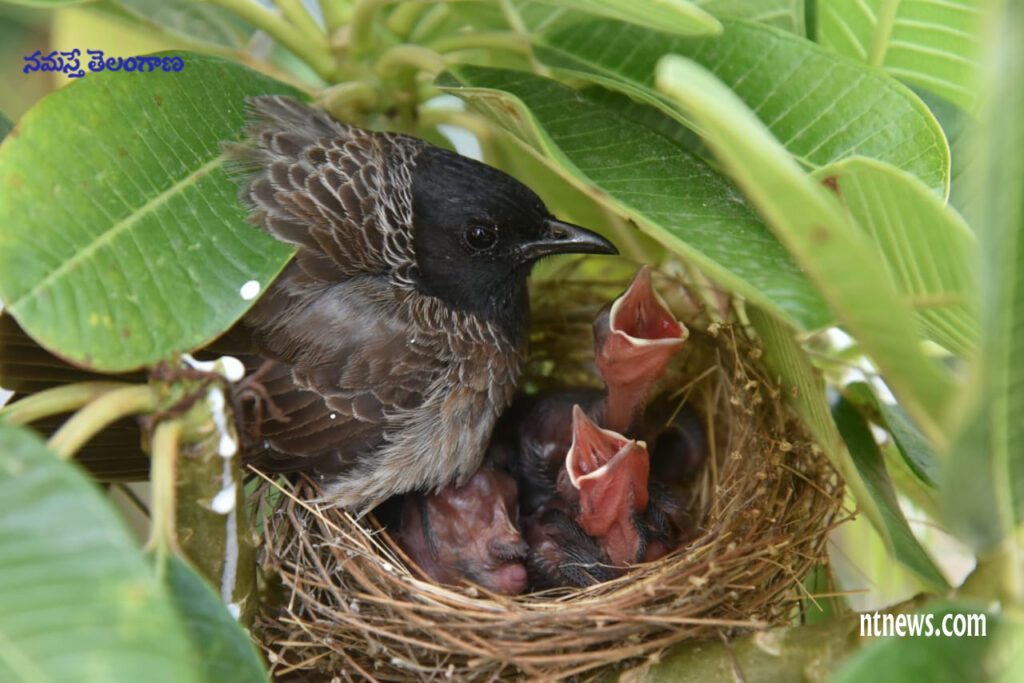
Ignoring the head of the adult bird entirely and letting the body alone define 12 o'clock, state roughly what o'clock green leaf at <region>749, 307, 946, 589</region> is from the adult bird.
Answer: The green leaf is roughly at 1 o'clock from the adult bird.

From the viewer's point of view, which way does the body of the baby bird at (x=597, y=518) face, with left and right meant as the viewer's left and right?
facing the viewer and to the right of the viewer

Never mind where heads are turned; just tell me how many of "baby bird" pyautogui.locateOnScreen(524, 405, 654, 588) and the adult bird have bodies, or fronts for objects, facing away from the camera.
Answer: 0

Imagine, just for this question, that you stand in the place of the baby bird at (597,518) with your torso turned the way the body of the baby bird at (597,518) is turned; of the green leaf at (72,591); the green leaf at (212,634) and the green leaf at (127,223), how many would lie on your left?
0

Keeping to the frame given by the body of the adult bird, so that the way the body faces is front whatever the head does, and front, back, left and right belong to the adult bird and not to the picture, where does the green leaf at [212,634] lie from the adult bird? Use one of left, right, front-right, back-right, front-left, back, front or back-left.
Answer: right

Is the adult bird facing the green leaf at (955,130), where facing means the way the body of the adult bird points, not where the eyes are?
yes

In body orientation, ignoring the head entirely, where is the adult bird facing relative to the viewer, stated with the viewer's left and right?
facing to the right of the viewer

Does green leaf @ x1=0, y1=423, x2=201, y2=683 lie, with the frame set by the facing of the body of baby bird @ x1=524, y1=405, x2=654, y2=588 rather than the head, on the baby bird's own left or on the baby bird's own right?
on the baby bird's own right
